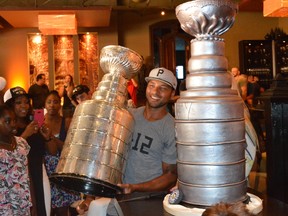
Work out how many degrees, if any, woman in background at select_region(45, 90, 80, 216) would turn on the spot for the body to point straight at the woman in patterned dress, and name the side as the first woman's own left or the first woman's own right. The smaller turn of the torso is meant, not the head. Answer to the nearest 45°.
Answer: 0° — they already face them

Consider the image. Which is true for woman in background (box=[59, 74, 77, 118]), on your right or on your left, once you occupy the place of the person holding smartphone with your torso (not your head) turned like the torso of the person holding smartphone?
on your left

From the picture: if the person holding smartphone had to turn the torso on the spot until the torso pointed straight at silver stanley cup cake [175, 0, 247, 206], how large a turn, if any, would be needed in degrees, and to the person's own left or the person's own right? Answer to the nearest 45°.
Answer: approximately 45° to the person's own right

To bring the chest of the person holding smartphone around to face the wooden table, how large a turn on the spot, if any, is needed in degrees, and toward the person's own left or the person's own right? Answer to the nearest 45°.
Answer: approximately 45° to the person's own right

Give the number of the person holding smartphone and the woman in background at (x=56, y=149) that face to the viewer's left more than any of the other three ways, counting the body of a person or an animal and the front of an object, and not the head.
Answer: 0

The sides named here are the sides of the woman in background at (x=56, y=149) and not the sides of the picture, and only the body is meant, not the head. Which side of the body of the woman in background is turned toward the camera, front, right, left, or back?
front

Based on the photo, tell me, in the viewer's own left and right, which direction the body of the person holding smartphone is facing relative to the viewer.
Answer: facing the viewer and to the right of the viewer

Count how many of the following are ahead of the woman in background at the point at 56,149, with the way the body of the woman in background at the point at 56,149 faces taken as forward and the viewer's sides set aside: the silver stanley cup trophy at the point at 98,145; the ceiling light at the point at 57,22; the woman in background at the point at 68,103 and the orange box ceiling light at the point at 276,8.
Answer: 1
